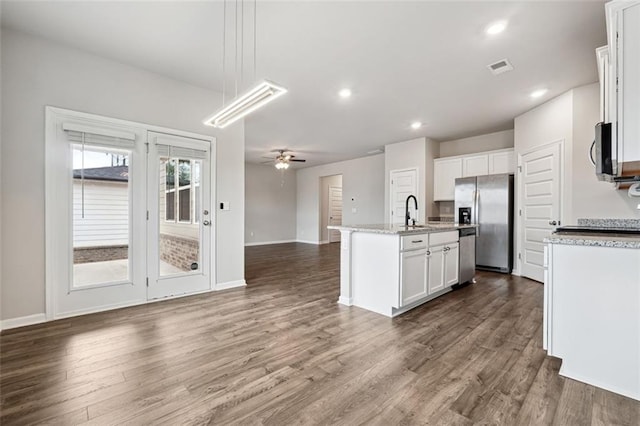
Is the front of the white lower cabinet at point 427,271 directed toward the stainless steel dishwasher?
no

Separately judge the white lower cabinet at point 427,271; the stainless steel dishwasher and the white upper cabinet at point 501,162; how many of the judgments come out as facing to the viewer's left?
0

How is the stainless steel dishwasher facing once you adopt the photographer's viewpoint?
facing the viewer and to the right of the viewer

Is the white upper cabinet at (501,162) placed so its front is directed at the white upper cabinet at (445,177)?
no

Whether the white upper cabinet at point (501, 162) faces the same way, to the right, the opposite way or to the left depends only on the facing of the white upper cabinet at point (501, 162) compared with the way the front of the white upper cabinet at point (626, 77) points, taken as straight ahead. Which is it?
to the left

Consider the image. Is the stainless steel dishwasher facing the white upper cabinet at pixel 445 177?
no

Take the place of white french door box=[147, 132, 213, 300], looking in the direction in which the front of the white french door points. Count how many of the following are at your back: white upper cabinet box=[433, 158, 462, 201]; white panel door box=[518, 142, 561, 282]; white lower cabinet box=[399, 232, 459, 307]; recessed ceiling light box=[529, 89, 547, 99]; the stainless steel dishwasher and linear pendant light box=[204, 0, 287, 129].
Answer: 0

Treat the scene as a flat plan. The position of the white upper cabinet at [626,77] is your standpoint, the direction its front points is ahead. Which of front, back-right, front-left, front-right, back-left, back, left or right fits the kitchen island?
front

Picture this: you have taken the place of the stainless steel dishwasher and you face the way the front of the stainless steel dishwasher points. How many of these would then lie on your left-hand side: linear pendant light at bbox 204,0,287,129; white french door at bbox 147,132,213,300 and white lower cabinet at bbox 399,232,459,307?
0

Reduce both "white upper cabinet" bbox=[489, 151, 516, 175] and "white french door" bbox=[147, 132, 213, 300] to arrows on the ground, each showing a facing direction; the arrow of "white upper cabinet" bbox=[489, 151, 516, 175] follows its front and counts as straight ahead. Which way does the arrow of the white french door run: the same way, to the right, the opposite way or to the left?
to the left

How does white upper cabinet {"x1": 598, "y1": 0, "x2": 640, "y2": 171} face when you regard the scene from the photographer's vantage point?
facing to the left of the viewer

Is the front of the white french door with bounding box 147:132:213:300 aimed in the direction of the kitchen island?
yes

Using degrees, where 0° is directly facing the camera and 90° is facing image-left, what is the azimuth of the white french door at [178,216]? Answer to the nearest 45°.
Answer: approximately 315°

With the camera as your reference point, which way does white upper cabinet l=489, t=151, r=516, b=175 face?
facing the viewer

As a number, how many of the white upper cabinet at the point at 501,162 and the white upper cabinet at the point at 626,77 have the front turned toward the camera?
1

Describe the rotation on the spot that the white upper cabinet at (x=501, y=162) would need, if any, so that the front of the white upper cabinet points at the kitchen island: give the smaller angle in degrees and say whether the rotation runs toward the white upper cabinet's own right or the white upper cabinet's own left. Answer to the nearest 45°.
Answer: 0° — it already faces it

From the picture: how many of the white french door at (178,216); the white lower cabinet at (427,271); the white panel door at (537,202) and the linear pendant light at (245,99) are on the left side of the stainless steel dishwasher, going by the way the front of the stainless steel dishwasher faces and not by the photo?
1

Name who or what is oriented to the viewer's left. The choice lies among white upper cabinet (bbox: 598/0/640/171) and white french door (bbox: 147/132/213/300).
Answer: the white upper cabinet
